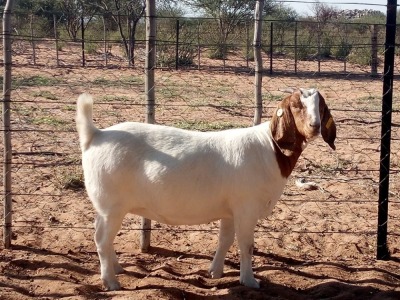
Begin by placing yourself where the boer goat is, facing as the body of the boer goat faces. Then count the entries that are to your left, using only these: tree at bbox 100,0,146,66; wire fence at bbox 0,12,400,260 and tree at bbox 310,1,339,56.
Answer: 3

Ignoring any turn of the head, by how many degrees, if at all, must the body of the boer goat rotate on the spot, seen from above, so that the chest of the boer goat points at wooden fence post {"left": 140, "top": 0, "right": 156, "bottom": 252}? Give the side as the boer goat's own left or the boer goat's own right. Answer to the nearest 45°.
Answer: approximately 90° to the boer goat's own left

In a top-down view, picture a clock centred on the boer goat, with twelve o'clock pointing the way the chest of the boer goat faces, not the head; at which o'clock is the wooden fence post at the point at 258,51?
The wooden fence post is roughly at 10 o'clock from the boer goat.

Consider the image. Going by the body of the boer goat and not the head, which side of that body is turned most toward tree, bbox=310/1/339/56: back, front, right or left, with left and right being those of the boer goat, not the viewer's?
left

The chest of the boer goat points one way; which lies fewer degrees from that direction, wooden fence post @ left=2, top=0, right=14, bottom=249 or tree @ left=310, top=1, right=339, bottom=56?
the tree

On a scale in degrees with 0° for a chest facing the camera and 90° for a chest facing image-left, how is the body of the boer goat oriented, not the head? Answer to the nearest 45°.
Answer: approximately 270°

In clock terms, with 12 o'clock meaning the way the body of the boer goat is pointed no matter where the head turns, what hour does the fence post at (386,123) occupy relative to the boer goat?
The fence post is roughly at 11 o'clock from the boer goat.

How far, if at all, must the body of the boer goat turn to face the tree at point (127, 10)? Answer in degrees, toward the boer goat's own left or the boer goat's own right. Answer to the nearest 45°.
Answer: approximately 90° to the boer goat's own left

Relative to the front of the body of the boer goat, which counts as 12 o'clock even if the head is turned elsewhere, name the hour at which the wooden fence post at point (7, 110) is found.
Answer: The wooden fence post is roughly at 7 o'clock from the boer goat.

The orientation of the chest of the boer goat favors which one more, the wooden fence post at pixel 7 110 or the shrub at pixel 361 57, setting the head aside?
the shrub

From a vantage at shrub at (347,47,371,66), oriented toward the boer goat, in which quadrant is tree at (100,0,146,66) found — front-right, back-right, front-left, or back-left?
front-right

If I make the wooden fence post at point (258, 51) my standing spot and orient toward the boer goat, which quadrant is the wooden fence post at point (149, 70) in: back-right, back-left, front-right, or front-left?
front-right

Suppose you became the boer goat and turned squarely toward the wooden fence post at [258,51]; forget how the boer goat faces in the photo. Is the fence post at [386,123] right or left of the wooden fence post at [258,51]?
right
